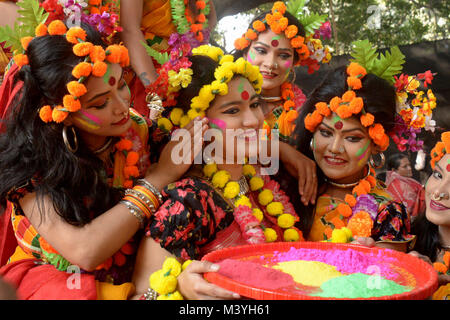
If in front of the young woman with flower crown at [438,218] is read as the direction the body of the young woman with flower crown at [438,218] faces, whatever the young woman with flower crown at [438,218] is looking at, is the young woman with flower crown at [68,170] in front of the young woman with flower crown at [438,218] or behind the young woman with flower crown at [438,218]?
in front

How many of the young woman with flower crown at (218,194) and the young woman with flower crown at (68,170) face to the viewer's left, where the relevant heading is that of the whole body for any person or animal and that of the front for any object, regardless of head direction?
0

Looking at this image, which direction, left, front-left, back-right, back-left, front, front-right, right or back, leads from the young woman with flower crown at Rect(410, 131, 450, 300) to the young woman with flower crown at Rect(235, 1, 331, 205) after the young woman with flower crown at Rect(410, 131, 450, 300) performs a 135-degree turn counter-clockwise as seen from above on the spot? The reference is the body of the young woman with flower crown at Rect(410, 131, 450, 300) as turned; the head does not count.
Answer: back-left

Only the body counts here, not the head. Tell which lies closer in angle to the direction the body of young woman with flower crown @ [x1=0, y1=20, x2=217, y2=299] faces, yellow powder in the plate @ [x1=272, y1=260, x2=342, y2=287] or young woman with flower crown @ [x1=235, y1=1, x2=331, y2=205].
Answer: the yellow powder in the plate

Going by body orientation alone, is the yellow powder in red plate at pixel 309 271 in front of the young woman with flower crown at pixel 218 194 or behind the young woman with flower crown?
in front

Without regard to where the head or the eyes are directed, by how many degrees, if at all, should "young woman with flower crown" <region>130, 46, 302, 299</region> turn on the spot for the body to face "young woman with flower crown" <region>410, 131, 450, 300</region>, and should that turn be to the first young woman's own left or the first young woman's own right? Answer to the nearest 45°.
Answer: approximately 45° to the first young woman's own left

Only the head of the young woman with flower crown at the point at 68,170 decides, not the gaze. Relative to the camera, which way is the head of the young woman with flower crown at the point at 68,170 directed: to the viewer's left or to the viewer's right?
to the viewer's right

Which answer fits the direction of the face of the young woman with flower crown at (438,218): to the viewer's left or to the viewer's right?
to the viewer's left

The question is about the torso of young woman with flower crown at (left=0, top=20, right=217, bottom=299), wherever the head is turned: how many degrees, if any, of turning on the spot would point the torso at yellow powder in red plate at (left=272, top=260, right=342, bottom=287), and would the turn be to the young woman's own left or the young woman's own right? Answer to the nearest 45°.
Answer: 0° — they already face it
